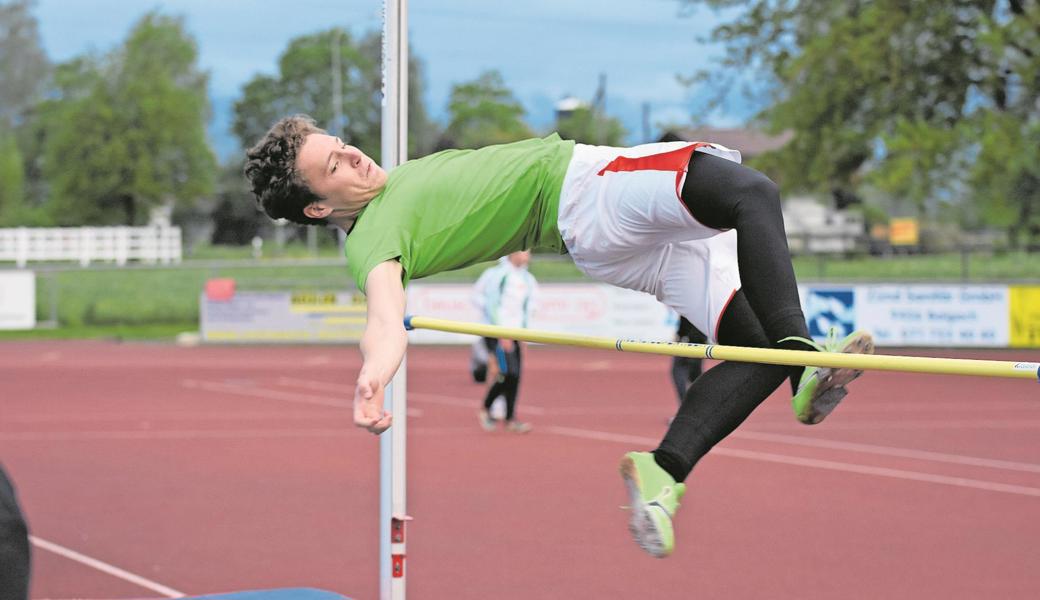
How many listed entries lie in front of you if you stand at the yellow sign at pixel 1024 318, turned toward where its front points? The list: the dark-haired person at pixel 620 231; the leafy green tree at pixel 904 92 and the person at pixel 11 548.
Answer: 2

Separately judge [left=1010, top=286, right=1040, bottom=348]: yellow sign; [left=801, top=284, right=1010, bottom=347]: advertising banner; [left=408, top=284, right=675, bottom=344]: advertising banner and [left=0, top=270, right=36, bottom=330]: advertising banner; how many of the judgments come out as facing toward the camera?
4

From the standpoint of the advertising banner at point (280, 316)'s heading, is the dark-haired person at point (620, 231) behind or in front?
in front

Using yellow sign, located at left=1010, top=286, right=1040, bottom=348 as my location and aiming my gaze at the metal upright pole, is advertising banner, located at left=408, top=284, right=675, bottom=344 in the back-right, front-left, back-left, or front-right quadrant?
front-right

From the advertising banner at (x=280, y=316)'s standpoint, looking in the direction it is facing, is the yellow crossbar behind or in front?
in front

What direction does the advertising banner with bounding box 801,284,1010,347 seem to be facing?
toward the camera

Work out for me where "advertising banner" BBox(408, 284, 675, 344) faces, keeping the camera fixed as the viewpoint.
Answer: facing the viewer

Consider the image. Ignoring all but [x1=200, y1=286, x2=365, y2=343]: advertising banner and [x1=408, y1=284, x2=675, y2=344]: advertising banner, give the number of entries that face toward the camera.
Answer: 2

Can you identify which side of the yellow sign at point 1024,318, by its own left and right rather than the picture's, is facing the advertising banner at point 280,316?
right

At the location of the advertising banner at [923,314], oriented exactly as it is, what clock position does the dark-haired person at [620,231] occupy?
The dark-haired person is roughly at 12 o'clock from the advertising banner.

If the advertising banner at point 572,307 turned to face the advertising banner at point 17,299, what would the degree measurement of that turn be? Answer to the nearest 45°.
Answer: approximately 90° to its right

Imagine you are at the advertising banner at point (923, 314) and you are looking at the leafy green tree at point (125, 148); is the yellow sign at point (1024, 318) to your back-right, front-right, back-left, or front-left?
back-right

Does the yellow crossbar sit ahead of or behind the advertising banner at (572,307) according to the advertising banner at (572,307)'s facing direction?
ahead

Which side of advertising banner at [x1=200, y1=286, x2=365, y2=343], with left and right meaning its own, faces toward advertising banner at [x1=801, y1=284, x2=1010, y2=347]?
left

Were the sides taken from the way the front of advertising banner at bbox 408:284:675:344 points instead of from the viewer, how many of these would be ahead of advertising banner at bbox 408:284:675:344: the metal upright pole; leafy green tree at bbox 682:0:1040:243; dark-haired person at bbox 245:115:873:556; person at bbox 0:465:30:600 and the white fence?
3
